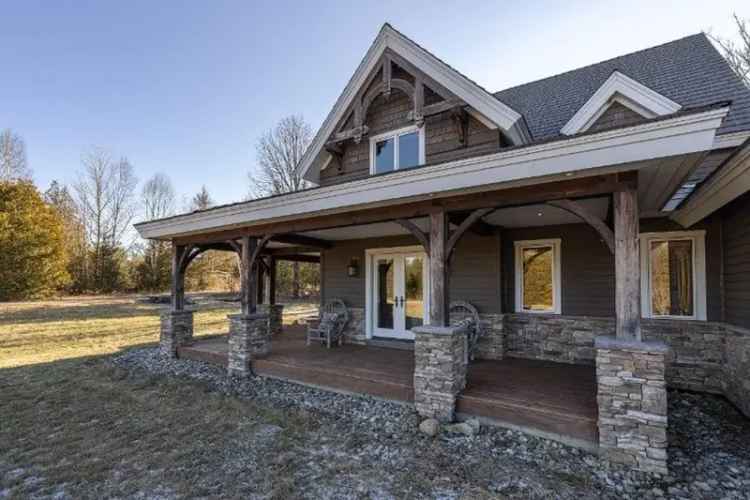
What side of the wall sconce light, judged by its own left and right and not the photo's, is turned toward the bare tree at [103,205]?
right

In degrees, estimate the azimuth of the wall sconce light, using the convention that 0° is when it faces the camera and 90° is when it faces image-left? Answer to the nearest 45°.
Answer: approximately 45°

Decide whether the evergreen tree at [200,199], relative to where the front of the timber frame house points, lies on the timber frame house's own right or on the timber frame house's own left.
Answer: on the timber frame house's own right

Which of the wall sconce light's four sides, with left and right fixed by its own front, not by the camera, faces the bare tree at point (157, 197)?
right

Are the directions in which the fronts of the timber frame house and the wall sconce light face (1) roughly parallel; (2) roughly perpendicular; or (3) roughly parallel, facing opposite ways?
roughly parallel

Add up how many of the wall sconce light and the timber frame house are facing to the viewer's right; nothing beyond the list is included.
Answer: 0

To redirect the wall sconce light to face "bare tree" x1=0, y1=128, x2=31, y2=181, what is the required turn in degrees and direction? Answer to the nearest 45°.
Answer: approximately 90° to its right

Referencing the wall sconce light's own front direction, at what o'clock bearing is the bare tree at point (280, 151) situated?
The bare tree is roughly at 4 o'clock from the wall sconce light.

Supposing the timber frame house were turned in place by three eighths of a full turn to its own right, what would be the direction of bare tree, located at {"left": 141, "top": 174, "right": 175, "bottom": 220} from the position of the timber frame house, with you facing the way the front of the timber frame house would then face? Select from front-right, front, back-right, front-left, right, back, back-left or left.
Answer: front-left

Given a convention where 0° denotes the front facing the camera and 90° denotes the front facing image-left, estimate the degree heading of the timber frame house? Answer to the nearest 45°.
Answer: approximately 45°

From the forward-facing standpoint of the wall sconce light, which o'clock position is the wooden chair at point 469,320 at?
The wooden chair is roughly at 9 o'clock from the wall sconce light.

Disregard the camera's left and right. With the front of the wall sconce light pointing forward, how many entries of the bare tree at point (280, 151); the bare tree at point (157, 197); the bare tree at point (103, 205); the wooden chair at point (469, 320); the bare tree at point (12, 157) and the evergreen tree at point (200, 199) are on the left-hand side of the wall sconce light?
1

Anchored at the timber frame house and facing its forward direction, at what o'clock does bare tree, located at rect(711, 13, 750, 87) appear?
The bare tree is roughly at 6 o'clock from the timber frame house.
